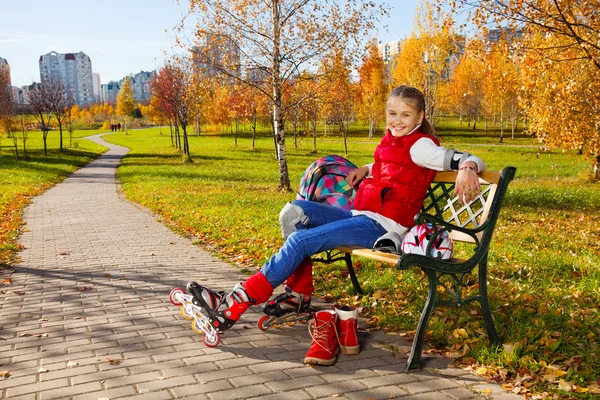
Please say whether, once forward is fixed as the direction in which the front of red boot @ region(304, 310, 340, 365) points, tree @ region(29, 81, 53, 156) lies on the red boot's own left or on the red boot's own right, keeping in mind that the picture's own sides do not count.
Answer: on the red boot's own right

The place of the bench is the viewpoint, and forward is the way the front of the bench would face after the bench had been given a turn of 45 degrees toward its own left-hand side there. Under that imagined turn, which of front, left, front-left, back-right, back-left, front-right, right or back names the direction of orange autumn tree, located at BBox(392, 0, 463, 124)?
back

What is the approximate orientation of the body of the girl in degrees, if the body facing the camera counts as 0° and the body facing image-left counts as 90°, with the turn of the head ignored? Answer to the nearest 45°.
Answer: approximately 45°

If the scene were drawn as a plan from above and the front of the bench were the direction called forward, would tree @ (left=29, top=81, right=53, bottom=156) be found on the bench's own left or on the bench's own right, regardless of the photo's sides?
on the bench's own right

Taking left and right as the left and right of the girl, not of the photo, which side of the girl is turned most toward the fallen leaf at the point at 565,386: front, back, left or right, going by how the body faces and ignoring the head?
left

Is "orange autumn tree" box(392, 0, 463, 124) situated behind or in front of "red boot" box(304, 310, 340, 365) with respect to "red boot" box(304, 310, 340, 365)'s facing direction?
behind

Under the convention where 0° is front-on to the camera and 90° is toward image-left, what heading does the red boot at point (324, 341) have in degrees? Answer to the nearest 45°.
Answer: approximately 45°

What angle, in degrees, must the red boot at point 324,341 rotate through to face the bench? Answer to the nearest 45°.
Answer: approximately 135° to its left

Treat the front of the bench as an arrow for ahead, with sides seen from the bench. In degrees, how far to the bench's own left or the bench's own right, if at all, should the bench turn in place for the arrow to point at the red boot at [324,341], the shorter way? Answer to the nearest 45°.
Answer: approximately 45° to the bench's own right

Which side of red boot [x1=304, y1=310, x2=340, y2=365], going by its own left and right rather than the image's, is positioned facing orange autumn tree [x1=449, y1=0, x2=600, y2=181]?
back
